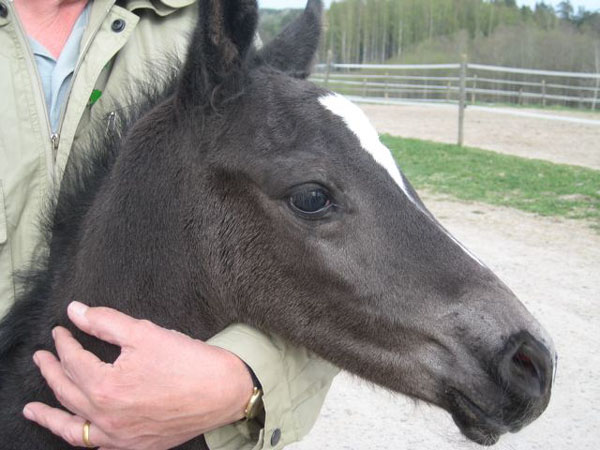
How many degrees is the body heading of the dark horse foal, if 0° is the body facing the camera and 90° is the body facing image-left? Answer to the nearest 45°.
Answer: approximately 270°
